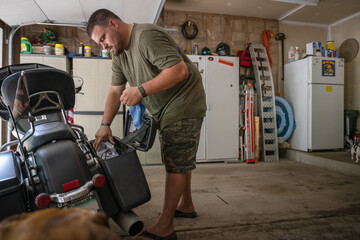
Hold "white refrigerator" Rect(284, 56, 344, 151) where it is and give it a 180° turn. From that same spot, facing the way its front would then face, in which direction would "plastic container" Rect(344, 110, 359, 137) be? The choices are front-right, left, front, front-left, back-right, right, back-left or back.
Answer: right

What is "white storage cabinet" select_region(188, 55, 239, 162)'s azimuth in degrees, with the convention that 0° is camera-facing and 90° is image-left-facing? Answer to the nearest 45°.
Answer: approximately 0°

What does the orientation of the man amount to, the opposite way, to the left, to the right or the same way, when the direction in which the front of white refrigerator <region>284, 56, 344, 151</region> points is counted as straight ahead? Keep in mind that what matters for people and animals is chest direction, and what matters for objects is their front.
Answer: to the right

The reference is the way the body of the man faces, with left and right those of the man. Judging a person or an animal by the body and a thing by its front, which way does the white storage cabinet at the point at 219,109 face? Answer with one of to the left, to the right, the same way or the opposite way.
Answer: to the left

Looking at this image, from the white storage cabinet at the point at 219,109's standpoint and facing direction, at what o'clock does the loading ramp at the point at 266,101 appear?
The loading ramp is roughly at 8 o'clock from the white storage cabinet.

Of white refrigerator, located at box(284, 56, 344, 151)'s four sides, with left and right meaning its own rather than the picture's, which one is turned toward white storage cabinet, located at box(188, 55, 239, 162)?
right

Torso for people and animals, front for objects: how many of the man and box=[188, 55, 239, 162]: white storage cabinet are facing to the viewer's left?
1

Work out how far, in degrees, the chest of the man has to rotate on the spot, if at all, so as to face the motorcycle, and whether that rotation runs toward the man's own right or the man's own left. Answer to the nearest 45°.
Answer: approximately 45° to the man's own left

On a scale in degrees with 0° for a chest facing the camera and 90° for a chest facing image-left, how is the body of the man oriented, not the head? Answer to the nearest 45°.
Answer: approximately 90°

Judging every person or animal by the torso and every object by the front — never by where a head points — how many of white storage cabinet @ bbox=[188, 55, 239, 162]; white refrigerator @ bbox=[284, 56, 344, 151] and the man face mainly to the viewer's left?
1
